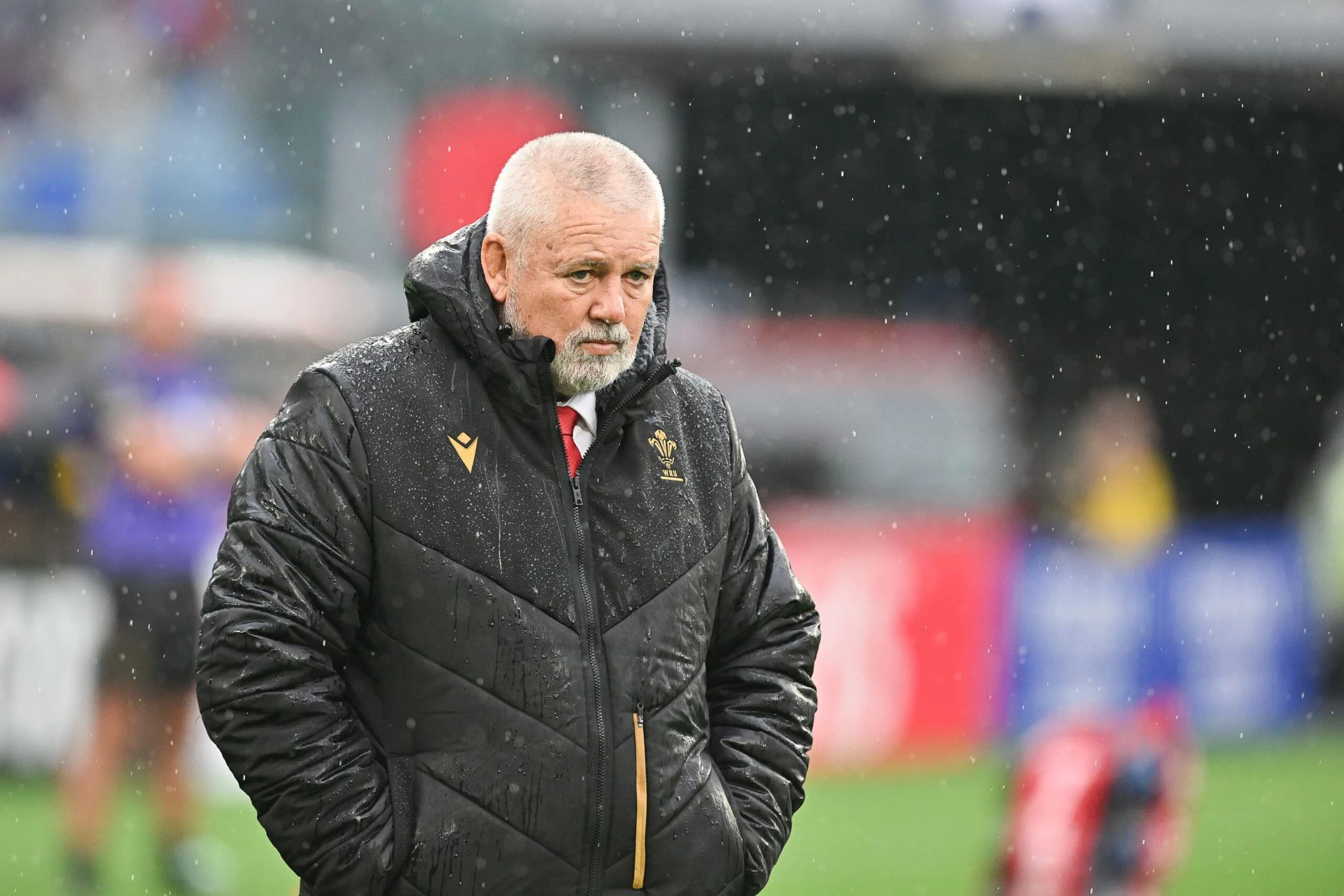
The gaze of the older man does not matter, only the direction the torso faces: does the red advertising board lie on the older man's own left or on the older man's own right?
on the older man's own left

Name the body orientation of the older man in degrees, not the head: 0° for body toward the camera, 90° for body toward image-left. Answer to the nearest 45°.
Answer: approximately 315°

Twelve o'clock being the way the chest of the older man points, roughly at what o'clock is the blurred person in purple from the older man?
The blurred person in purple is roughly at 7 o'clock from the older man.
